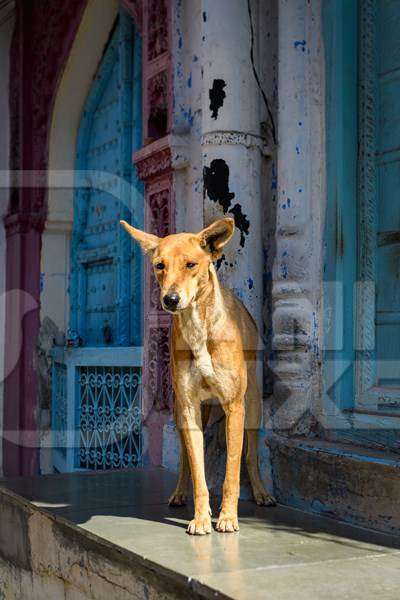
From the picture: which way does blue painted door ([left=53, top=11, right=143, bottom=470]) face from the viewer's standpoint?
toward the camera

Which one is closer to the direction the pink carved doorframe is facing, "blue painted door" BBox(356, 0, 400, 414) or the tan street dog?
the tan street dog

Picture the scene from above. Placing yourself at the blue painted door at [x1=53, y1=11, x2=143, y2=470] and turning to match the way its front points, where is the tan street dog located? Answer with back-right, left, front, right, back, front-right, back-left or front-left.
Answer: front

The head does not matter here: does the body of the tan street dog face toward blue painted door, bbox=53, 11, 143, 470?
no

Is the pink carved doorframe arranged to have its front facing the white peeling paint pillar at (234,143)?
no

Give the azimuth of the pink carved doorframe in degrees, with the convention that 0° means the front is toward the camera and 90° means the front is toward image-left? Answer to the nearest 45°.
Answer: approximately 45°

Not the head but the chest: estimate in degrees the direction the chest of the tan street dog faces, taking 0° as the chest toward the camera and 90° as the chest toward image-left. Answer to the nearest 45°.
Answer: approximately 0°

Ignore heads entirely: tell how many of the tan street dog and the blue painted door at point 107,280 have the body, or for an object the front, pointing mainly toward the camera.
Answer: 2

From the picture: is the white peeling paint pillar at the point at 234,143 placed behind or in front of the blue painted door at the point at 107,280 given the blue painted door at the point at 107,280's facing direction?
in front

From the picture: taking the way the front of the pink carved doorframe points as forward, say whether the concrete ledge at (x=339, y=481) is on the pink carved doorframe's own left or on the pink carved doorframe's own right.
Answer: on the pink carved doorframe's own left
